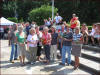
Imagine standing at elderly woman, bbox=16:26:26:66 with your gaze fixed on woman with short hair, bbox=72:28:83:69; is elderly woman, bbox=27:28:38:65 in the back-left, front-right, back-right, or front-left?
front-left

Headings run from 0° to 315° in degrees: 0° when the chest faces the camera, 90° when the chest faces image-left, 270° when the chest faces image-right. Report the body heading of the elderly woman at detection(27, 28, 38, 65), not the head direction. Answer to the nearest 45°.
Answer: approximately 0°

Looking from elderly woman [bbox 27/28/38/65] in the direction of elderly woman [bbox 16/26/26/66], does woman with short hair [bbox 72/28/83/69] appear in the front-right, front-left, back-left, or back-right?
back-left

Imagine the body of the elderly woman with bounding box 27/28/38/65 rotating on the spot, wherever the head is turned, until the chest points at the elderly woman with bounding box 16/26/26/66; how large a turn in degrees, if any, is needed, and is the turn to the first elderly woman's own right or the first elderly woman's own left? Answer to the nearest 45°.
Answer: approximately 90° to the first elderly woman's own right

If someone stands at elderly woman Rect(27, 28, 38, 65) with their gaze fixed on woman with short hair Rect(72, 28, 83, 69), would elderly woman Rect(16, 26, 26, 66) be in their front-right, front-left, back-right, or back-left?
back-right

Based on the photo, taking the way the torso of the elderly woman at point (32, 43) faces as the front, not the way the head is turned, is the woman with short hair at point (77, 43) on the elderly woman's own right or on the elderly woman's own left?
on the elderly woman's own left

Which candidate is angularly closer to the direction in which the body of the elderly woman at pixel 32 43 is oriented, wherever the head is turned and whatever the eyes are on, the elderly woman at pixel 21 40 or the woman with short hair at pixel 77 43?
the woman with short hair
